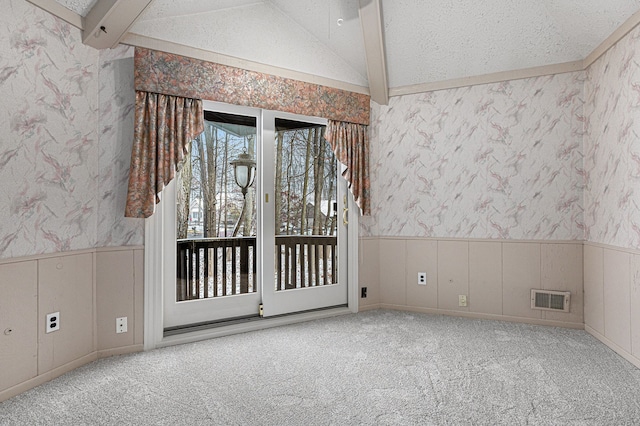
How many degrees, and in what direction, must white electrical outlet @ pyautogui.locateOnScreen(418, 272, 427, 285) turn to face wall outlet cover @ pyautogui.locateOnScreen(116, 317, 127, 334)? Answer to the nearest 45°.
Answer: approximately 45° to its right

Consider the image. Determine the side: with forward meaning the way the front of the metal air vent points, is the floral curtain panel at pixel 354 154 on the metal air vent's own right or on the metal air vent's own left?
on the metal air vent's own right

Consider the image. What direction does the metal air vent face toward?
toward the camera

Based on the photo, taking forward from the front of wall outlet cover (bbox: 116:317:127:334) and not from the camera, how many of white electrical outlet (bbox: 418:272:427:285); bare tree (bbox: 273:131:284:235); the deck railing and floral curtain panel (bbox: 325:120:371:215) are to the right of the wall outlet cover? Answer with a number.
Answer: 0

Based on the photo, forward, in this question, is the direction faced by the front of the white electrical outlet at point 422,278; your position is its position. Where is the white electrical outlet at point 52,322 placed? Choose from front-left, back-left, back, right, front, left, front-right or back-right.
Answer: front-right

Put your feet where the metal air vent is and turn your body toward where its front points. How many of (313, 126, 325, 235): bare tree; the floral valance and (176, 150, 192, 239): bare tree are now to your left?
0

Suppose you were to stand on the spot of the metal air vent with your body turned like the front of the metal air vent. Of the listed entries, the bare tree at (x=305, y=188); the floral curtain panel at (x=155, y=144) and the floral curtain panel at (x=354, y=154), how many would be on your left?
0

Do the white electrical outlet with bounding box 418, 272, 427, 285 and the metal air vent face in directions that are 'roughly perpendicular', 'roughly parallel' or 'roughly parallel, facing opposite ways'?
roughly parallel

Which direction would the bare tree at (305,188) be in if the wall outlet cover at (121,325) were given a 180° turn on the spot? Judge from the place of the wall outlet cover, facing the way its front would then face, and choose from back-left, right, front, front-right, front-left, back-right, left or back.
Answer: right

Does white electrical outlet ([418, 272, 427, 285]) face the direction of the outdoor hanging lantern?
no

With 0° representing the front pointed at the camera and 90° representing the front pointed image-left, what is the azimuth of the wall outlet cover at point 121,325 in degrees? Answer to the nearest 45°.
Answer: approximately 0°
